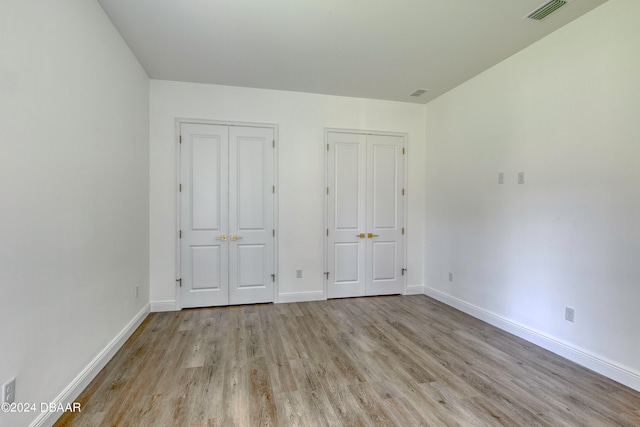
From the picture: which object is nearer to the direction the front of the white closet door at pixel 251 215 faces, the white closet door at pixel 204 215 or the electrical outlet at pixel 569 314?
the electrical outlet

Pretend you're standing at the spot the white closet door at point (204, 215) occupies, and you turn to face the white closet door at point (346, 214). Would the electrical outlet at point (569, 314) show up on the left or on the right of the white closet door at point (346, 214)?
right

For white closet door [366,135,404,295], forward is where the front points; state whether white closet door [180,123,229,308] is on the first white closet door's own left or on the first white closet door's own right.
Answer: on the first white closet door's own right

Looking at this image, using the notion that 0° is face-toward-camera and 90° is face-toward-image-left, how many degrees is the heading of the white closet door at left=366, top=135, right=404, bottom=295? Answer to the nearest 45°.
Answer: approximately 0°

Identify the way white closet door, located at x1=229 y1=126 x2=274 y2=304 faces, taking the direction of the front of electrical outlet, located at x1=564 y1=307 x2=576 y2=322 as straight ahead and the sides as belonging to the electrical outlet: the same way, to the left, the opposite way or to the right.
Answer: to the left

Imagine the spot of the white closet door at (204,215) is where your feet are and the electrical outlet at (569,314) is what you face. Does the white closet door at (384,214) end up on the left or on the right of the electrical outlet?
left

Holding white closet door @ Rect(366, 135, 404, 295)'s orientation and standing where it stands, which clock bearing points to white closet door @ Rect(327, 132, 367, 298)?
white closet door @ Rect(327, 132, 367, 298) is roughly at 2 o'clock from white closet door @ Rect(366, 135, 404, 295).

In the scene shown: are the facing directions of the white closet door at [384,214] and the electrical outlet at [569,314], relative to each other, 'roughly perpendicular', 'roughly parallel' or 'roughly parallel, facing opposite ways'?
roughly perpendicular

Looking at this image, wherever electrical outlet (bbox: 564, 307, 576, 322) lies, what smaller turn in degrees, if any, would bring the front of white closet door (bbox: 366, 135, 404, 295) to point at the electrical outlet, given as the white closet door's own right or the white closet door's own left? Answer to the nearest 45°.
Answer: approximately 45° to the white closet door's own left

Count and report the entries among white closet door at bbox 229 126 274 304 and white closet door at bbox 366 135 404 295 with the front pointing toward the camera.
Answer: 2

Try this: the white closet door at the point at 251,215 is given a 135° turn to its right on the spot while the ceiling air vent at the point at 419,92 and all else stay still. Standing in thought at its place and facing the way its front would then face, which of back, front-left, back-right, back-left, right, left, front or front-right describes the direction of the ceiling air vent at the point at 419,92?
back-right

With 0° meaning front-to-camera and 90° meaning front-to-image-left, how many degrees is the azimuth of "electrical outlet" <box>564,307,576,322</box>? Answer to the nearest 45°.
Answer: approximately 45°

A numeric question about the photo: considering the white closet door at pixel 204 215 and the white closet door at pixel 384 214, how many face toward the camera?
2
